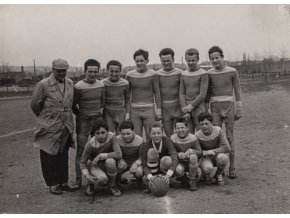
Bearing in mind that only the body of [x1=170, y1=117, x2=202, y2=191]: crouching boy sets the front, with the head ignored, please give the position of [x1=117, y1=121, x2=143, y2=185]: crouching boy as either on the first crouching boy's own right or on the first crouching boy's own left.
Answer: on the first crouching boy's own right

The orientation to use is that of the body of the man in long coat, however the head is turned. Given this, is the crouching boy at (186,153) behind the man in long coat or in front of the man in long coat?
in front

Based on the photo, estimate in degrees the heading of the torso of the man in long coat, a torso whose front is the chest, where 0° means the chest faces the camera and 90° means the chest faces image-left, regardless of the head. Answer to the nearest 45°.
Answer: approximately 315°

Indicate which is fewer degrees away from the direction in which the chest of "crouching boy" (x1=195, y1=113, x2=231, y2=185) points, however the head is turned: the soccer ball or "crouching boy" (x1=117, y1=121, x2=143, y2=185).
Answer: the soccer ball

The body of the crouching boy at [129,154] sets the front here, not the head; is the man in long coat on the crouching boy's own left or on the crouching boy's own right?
on the crouching boy's own right

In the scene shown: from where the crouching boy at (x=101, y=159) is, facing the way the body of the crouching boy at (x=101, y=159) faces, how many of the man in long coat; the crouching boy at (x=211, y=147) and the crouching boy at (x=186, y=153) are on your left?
2

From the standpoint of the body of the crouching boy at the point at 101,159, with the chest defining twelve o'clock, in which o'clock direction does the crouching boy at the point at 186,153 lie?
the crouching boy at the point at 186,153 is roughly at 9 o'clock from the crouching boy at the point at 101,159.

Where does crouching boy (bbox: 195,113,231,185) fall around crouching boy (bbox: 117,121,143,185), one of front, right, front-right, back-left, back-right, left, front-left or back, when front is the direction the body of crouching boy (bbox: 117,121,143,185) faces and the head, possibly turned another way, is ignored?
left

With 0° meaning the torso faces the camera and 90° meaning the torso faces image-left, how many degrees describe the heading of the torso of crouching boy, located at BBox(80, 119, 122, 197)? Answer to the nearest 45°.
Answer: approximately 0°

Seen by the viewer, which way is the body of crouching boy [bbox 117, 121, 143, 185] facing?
toward the camera

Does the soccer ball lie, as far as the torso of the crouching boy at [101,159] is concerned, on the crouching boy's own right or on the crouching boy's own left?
on the crouching boy's own left

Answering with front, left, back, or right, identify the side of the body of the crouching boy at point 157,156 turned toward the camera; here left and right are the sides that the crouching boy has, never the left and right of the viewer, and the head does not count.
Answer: front
